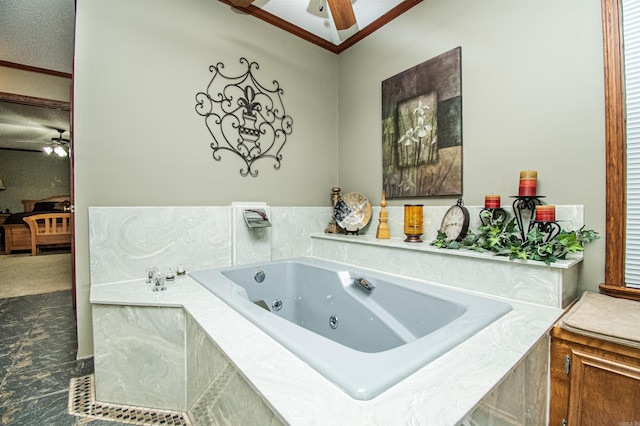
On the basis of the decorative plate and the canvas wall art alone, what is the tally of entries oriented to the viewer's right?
0

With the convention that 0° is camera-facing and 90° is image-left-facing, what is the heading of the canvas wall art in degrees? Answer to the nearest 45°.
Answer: approximately 45°

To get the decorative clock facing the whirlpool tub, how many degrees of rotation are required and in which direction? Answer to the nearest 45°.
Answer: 0° — it already faces it

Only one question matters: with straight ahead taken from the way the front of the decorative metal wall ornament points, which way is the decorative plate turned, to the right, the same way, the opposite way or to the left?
to the right

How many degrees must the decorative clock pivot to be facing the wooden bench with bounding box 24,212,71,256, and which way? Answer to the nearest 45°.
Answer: approximately 45° to its right

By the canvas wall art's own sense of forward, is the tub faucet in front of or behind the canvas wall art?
in front

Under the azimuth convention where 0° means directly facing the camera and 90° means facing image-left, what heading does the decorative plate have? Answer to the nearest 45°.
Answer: approximately 0°
